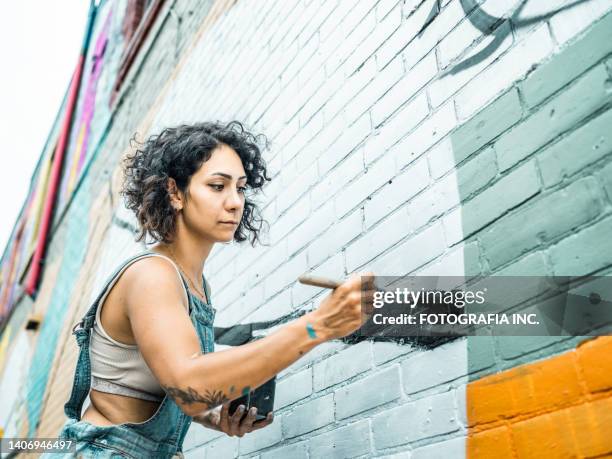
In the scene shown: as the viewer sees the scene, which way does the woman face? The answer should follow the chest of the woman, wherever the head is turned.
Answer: to the viewer's right
